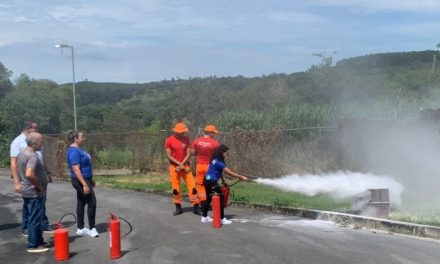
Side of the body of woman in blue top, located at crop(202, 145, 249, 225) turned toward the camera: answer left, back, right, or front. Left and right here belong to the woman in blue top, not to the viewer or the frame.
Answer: right

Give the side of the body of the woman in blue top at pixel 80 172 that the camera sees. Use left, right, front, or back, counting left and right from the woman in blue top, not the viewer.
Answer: right

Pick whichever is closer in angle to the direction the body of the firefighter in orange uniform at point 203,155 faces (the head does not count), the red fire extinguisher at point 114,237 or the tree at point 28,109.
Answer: the tree

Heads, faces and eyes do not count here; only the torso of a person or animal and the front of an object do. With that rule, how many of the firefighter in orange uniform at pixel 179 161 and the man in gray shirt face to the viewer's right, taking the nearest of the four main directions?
1

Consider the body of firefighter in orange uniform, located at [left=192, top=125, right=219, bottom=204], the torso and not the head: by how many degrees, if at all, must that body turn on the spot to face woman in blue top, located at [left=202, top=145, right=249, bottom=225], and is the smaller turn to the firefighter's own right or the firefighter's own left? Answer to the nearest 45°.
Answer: approximately 135° to the firefighter's own right

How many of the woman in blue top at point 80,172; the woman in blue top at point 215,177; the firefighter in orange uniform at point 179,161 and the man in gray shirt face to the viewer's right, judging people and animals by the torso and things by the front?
3

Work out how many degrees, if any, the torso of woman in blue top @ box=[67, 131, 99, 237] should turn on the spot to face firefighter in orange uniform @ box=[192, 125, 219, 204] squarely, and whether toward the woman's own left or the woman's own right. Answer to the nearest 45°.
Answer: approximately 45° to the woman's own left

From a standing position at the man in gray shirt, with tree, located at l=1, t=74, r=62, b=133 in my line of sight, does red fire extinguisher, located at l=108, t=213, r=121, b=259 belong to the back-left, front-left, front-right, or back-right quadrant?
back-right

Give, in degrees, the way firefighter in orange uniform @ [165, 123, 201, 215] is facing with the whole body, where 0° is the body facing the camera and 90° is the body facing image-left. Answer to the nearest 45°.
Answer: approximately 0°

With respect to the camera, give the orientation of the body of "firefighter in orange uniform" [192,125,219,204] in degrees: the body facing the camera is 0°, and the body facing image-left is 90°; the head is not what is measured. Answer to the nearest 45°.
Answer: approximately 225°

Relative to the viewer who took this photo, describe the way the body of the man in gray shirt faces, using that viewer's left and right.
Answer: facing to the right of the viewer

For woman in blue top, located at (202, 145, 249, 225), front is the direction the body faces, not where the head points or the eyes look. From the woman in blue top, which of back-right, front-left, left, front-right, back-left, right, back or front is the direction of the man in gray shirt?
back-right

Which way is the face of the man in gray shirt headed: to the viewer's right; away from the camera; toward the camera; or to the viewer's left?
to the viewer's right

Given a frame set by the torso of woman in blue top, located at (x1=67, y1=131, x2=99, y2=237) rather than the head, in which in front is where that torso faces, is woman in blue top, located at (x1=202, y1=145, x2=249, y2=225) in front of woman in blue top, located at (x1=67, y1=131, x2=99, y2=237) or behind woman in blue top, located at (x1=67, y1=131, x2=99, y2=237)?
in front

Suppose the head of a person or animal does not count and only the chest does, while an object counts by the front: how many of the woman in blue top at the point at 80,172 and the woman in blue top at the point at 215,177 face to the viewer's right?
2

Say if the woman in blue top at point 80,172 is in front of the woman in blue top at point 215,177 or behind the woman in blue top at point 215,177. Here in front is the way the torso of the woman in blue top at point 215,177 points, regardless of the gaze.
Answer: behind

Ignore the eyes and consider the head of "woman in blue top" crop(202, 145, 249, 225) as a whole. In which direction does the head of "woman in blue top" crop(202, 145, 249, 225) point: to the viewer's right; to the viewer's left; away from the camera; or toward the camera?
to the viewer's right

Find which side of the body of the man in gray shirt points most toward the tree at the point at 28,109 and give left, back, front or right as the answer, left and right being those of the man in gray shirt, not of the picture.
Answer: left
